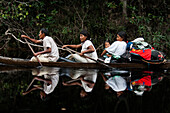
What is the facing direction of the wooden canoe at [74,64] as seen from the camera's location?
facing to the left of the viewer

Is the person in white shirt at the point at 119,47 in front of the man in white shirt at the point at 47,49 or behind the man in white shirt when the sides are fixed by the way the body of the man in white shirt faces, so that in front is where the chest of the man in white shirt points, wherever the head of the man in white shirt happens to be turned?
behind

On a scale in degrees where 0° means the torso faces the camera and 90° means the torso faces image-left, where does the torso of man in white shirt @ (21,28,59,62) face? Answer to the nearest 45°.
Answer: approximately 90°

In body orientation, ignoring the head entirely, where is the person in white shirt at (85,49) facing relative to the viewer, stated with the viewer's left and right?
facing to the left of the viewer

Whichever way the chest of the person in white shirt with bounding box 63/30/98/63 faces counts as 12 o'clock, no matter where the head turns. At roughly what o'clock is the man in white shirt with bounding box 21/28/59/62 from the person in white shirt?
The man in white shirt is roughly at 12 o'clock from the person in white shirt.

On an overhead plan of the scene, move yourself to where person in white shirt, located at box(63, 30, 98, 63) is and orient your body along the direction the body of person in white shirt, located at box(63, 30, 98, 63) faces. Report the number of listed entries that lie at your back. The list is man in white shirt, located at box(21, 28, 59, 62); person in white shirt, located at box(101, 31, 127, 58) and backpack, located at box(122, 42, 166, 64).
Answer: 2

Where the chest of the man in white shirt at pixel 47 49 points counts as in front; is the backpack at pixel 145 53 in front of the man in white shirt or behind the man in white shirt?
behind

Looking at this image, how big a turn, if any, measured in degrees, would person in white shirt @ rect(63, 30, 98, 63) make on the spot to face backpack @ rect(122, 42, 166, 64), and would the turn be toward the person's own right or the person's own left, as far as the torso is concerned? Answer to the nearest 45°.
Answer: approximately 180°
